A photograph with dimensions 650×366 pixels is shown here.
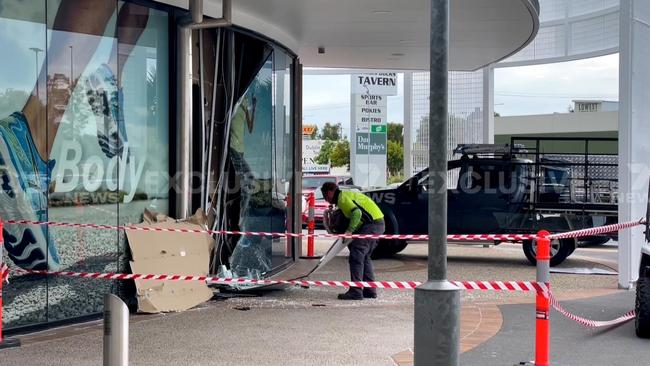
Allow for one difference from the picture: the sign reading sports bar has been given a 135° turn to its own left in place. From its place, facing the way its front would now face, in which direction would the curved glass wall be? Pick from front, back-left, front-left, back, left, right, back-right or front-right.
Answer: back-right

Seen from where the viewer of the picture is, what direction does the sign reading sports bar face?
facing the viewer

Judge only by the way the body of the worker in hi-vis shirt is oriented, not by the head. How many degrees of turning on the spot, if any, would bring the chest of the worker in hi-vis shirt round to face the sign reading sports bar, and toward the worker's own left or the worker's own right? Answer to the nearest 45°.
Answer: approximately 90° to the worker's own right

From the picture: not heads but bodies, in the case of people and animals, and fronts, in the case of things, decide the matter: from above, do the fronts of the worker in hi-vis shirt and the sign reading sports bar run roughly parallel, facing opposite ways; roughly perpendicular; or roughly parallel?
roughly perpendicular

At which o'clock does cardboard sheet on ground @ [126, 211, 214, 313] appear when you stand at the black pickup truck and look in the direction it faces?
The cardboard sheet on ground is roughly at 10 o'clock from the black pickup truck.

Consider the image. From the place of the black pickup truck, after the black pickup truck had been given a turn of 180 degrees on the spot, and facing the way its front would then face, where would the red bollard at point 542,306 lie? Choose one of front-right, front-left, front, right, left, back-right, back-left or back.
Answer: right

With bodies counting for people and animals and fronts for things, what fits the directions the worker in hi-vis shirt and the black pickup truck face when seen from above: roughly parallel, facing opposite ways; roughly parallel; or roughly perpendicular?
roughly parallel

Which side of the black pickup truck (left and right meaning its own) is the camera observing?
left

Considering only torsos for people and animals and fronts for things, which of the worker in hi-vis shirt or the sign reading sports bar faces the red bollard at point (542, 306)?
the sign reading sports bar

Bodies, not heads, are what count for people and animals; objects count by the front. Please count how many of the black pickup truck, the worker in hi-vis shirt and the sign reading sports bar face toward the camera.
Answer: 1

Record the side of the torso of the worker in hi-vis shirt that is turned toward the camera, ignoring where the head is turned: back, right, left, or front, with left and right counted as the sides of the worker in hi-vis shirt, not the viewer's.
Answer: left

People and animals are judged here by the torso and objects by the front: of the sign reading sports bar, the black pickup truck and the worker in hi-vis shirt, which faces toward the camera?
the sign reading sports bar

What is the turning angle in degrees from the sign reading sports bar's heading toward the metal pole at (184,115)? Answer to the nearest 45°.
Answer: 0° — it already faces it

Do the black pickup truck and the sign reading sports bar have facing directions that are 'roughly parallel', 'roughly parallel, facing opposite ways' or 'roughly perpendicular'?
roughly perpendicular

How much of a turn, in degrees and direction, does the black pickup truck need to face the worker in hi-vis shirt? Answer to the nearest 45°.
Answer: approximately 45° to its left

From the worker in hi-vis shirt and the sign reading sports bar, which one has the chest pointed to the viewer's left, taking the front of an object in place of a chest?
the worker in hi-vis shirt

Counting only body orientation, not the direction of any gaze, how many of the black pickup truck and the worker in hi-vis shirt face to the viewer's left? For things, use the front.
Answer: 2
